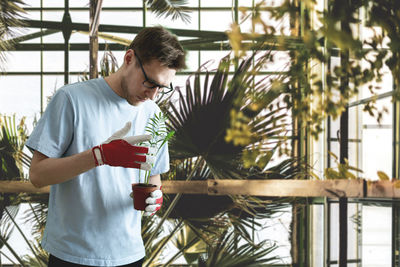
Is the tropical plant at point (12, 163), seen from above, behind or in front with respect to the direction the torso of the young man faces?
behind

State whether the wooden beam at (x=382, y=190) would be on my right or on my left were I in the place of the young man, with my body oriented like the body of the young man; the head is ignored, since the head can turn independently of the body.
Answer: on my left

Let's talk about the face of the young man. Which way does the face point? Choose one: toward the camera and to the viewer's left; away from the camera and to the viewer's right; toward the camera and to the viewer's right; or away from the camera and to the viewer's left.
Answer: toward the camera and to the viewer's right

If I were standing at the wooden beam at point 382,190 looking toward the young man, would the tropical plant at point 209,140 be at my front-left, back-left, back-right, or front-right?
front-right

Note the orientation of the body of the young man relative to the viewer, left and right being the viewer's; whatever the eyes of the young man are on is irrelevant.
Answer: facing the viewer and to the right of the viewer

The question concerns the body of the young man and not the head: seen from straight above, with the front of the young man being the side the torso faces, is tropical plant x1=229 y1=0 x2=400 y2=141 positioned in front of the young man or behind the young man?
in front

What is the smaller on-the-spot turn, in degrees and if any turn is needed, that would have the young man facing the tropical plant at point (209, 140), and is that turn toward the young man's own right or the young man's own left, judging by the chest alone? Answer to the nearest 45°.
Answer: approximately 90° to the young man's own left
